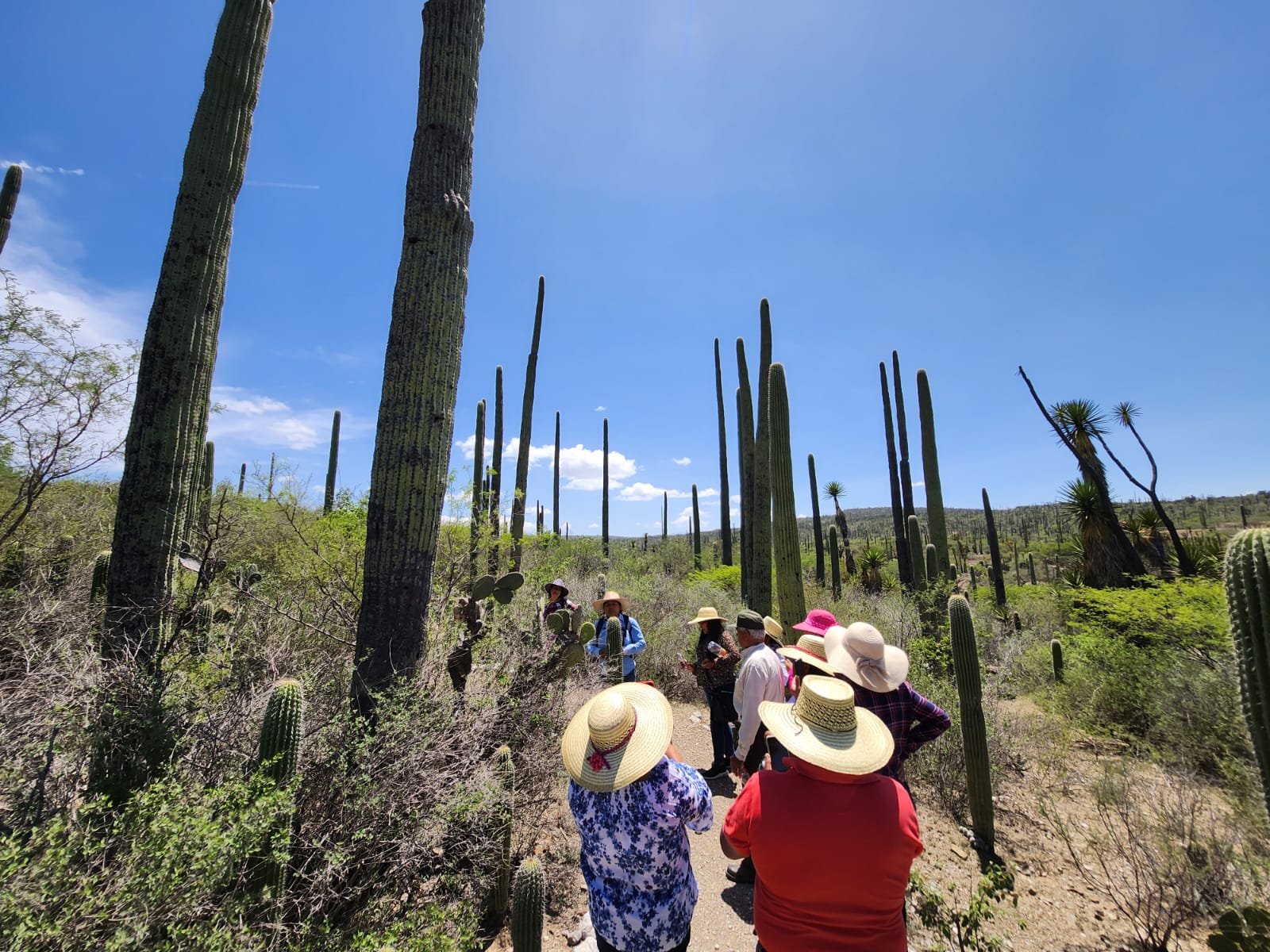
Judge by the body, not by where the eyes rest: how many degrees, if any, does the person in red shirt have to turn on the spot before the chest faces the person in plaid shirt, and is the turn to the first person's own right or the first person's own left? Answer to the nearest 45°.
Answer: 0° — they already face them

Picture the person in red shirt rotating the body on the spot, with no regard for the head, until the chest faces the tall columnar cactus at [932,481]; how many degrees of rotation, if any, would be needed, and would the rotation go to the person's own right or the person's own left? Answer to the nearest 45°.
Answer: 0° — they already face it

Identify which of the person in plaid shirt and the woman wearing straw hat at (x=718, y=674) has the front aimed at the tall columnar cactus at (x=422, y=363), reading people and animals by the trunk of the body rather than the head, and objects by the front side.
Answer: the woman wearing straw hat

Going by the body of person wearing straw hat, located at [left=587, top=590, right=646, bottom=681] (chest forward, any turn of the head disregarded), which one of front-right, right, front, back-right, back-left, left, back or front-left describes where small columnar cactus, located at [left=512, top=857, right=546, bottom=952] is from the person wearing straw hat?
front

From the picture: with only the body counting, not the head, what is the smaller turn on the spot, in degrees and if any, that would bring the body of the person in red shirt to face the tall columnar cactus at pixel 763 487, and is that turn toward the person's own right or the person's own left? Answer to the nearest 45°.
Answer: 0° — they already face it

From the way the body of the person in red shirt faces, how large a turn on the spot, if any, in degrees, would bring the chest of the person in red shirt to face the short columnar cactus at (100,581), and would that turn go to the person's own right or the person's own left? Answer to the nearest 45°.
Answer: approximately 90° to the person's own left

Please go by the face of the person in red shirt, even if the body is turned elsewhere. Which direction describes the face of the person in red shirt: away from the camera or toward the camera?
away from the camera

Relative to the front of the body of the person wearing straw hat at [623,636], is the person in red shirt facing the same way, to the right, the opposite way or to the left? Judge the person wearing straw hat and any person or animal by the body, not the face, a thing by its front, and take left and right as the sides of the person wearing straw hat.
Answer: the opposite way

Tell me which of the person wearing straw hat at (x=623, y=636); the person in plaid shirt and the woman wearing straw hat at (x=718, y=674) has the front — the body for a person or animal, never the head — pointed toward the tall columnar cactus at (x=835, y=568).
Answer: the person in plaid shirt

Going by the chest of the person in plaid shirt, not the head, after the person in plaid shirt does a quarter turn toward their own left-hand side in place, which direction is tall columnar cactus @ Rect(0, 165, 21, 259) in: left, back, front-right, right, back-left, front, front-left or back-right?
front

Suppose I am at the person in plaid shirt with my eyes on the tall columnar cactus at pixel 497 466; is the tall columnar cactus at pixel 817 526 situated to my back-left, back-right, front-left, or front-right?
front-right

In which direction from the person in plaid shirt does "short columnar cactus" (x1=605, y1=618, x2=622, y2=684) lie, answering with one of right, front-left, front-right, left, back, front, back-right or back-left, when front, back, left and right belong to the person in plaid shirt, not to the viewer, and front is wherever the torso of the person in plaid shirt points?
front-left

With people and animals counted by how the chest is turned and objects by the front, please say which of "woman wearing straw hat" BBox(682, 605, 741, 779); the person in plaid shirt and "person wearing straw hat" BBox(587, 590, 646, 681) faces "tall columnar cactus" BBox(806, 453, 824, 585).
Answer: the person in plaid shirt

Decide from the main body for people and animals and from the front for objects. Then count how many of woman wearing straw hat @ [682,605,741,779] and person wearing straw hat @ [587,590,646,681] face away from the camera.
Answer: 0

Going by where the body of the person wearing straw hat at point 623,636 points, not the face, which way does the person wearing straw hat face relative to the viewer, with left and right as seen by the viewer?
facing the viewer

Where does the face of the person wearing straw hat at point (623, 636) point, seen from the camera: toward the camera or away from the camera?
toward the camera

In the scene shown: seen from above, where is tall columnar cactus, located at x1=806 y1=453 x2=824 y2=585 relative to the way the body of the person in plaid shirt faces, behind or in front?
in front

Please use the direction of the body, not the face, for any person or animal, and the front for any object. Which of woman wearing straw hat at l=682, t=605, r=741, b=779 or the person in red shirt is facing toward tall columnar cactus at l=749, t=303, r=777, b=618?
the person in red shirt

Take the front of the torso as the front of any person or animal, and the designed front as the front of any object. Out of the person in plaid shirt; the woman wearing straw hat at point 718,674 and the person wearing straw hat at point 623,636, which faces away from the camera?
the person in plaid shirt

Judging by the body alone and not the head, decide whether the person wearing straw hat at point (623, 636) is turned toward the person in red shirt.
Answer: yes

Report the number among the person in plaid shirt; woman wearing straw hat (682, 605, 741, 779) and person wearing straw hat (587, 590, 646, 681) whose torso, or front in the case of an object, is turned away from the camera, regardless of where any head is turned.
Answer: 1

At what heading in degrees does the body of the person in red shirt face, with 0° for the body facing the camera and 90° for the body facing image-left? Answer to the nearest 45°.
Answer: approximately 180°
